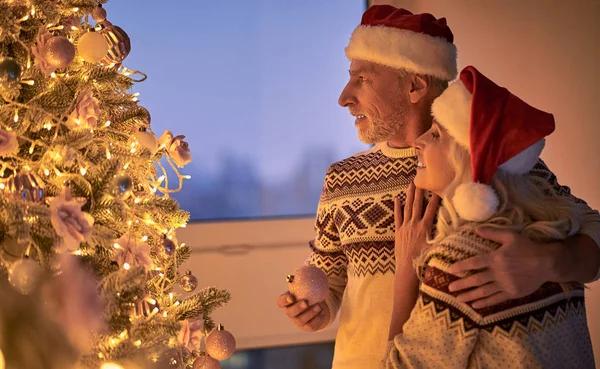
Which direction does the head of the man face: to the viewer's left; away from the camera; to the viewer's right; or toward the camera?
to the viewer's left

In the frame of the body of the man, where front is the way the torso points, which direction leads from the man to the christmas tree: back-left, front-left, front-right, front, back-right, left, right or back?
front

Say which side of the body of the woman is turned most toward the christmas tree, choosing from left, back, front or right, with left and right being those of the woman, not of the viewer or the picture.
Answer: front

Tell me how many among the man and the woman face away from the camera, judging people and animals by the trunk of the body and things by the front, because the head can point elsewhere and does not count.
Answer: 0

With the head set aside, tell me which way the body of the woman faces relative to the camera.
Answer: to the viewer's left

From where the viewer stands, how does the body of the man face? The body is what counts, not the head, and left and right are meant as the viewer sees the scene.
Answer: facing the viewer and to the left of the viewer
